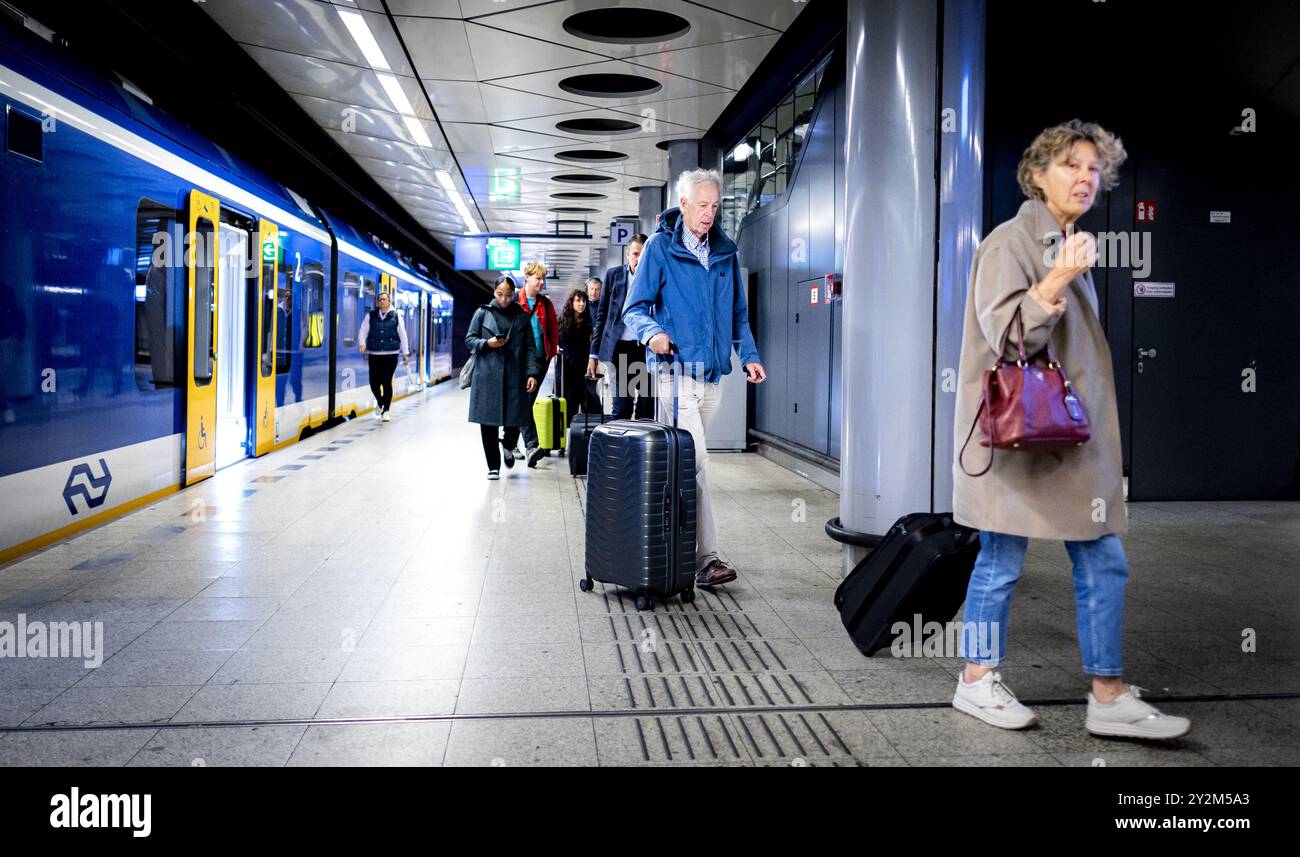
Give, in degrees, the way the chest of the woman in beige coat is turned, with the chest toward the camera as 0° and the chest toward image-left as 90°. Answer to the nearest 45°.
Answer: approximately 315°

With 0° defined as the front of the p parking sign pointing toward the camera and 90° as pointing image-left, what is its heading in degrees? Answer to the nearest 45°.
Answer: approximately 0°

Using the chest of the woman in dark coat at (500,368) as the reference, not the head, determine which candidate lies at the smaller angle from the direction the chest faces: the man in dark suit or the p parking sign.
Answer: the man in dark suit

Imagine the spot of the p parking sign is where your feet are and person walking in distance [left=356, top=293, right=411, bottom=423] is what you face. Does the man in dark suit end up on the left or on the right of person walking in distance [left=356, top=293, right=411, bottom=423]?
left

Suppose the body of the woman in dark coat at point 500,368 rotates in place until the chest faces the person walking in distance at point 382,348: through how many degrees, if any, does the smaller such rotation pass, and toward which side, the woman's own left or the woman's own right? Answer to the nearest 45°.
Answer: approximately 180°

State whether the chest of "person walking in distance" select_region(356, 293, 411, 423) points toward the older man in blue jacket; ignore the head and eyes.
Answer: yes
